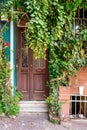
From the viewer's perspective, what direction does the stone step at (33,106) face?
toward the camera

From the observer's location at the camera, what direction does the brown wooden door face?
facing the viewer

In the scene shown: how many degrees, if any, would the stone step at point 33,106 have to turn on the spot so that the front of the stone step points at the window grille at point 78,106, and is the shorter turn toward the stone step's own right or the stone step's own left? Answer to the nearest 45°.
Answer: approximately 90° to the stone step's own left

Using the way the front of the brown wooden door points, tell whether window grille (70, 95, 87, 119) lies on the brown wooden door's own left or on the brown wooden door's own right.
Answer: on the brown wooden door's own left

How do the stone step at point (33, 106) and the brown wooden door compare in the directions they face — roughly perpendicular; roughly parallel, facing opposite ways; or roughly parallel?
roughly parallel

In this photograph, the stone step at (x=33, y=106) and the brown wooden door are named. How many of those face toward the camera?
2
